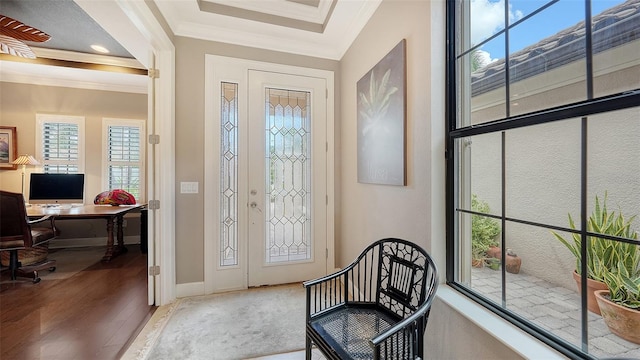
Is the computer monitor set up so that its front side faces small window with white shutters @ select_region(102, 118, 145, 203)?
no

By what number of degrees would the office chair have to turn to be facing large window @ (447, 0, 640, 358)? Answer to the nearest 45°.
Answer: approximately 135° to its right

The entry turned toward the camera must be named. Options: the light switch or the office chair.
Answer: the light switch

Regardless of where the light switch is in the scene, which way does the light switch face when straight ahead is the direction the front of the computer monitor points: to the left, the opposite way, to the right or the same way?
the same way

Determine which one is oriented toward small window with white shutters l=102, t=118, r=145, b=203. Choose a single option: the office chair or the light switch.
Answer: the office chair

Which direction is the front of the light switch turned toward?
toward the camera

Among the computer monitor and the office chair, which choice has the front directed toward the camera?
the computer monitor

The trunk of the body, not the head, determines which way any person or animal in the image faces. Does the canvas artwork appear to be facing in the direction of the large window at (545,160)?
no

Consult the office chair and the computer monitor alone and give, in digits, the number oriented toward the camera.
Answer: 1

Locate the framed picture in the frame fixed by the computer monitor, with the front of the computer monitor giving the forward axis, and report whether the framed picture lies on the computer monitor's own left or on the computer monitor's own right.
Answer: on the computer monitor's own right

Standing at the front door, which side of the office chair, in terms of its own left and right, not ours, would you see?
right

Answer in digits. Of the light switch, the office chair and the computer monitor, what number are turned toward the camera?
2

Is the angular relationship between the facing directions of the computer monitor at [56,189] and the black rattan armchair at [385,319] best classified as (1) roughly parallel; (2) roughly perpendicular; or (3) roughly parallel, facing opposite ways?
roughly perpendicular

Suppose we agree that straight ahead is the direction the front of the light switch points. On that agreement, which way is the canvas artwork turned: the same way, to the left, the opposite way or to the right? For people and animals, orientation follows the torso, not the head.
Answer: to the right

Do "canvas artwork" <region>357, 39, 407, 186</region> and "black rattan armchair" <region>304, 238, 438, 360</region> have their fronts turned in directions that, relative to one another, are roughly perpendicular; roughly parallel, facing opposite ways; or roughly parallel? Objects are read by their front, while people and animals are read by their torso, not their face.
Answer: roughly parallel

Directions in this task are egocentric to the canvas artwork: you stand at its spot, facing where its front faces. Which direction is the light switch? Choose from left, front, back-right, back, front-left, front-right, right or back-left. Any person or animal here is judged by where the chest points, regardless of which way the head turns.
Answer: front-right

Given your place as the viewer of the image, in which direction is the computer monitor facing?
facing the viewer

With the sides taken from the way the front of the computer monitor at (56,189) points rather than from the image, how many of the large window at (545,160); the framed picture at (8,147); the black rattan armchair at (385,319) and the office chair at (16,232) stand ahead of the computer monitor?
3
